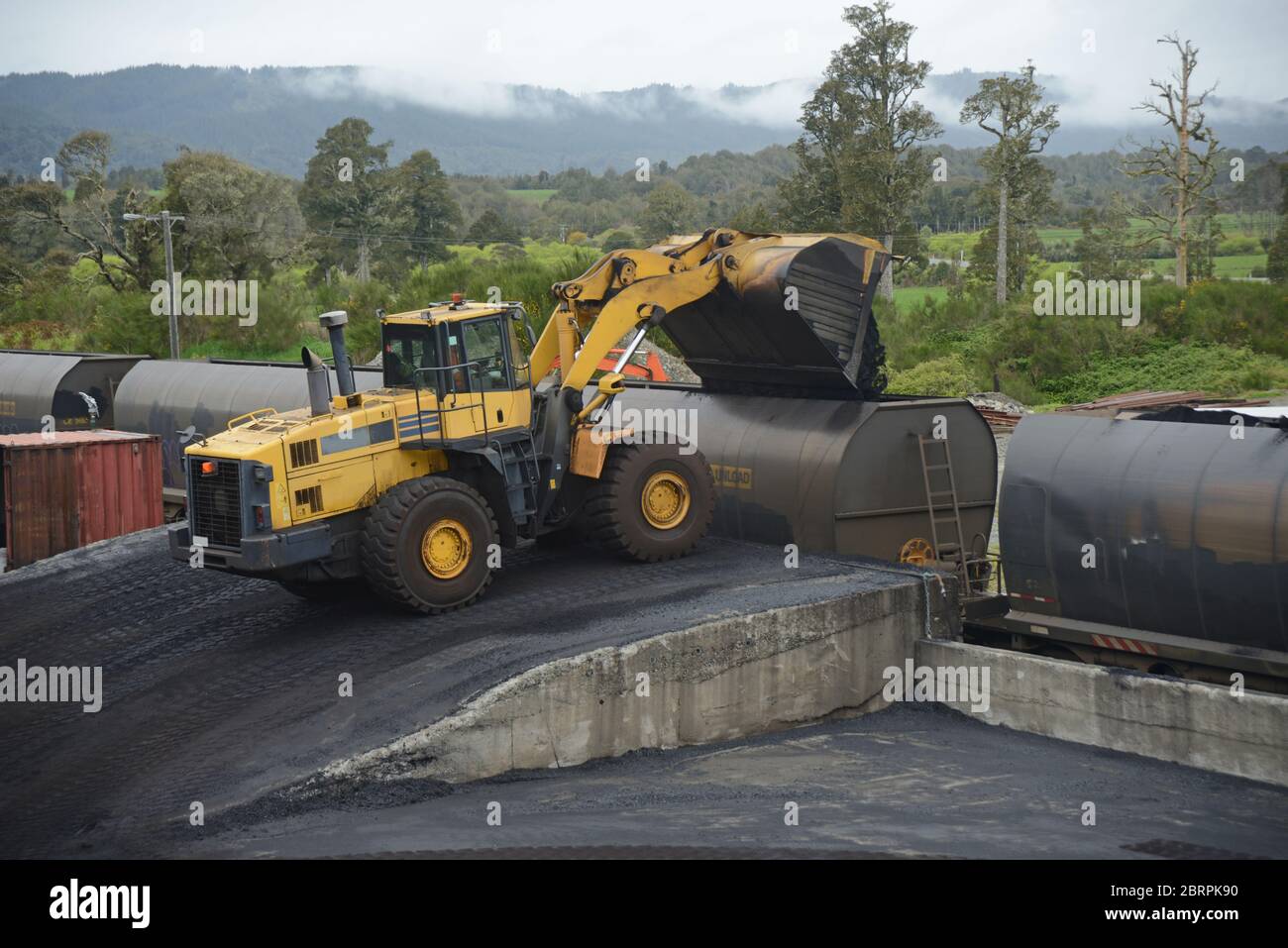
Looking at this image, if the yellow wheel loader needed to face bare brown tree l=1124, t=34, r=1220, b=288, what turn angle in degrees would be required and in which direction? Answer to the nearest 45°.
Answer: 0° — it already faces it

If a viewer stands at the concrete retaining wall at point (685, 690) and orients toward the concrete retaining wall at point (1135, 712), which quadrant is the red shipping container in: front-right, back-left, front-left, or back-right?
back-left

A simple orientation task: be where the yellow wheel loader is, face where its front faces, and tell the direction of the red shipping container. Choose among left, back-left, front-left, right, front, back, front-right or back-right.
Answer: left

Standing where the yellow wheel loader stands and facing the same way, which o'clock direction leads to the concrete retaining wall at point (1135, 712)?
The concrete retaining wall is roughly at 2 o'clock from the yellow wheel loader.

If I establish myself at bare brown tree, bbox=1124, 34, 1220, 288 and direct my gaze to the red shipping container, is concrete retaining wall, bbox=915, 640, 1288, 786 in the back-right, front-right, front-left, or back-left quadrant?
front-left

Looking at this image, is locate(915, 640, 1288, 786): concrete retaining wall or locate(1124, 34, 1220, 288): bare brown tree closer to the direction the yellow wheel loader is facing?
the bare brown tree

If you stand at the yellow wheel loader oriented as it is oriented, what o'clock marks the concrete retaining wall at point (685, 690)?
The concrete retaining wall is roughly at 3 o'clock from the yellow wheel loader.

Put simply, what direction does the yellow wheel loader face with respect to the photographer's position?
facing away from the viewer and to the right of the viewer

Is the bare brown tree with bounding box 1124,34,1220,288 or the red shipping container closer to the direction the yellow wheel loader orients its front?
the bare brown tree
